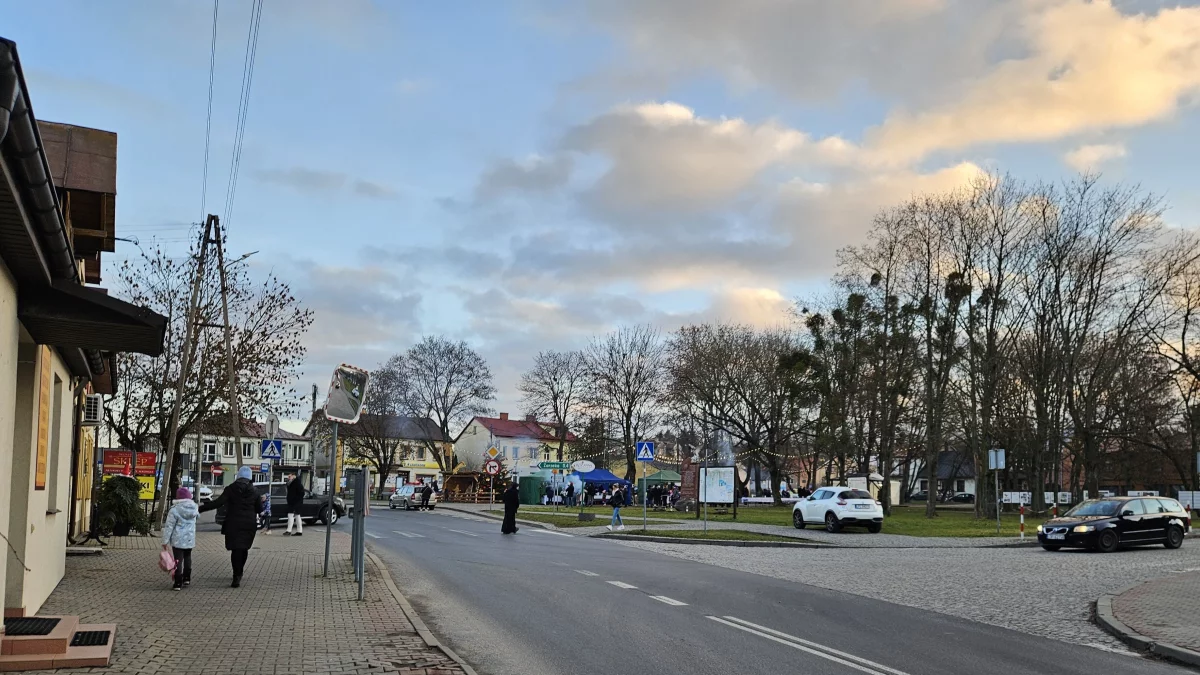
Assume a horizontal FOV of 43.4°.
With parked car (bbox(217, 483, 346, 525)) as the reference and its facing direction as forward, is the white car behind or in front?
in front

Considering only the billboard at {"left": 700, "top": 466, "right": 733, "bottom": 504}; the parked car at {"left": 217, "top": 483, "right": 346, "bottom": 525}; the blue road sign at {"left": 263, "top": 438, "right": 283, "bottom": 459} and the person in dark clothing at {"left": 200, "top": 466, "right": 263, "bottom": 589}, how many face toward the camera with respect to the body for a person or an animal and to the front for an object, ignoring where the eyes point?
2

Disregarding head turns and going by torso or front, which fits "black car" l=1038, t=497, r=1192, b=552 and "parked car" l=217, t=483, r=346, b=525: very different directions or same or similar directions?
very different directions

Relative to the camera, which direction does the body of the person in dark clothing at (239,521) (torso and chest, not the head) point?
away from the camera

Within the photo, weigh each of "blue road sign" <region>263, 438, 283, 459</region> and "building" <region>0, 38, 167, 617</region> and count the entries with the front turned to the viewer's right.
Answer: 1

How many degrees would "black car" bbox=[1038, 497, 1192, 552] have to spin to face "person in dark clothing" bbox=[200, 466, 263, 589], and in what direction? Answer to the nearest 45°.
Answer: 0° — it already faces them

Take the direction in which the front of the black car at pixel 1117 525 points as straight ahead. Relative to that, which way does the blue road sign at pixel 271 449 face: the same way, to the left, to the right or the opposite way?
to the left

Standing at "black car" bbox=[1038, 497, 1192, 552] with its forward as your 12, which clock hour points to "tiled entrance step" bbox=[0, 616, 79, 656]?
The tiled entrance step is roughly at 11 o'clock from the black car.

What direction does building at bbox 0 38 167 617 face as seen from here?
to the viewer's right

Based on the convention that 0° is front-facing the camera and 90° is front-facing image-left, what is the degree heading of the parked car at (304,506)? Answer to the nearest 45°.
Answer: approximately 270°

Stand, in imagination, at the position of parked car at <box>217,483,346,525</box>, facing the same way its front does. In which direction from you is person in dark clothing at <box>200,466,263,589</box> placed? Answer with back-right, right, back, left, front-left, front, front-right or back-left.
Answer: right

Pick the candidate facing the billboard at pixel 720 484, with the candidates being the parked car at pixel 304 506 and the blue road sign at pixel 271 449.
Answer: the parked car

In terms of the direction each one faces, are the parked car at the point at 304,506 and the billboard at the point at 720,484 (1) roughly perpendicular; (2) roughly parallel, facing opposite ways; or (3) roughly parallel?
roughly perpendicular

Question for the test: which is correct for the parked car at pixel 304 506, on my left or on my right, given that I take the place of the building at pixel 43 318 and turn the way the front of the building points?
on my left
